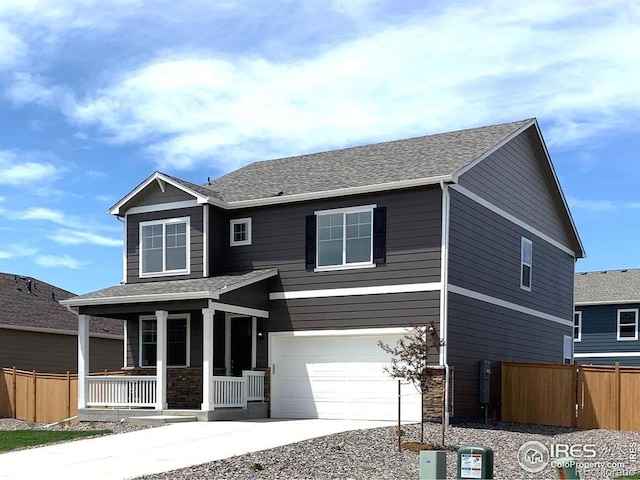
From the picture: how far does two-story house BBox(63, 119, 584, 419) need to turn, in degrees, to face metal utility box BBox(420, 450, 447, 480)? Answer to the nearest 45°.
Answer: approximately 45° to its left

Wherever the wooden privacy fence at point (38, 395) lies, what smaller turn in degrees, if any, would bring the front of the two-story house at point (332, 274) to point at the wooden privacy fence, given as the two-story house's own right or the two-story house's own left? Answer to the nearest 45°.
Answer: approximately 90° to the two-story house's own right

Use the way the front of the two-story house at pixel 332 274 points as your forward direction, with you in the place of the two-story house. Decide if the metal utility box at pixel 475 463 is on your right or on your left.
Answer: on your left

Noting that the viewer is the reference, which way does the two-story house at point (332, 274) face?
facing the viewer and to the left of the viewer

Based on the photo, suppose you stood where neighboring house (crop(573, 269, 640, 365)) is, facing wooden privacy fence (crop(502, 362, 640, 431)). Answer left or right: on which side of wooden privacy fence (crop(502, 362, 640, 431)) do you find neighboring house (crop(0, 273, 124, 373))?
right

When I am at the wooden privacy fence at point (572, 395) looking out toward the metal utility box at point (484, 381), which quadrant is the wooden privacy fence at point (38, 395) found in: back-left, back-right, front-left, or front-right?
front-right

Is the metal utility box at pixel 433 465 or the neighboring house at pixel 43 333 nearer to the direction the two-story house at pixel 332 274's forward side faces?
the metal utility box

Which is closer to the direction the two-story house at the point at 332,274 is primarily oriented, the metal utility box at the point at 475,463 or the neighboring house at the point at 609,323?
the metal utility box

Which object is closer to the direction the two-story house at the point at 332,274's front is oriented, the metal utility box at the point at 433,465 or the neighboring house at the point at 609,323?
the metal utility box
